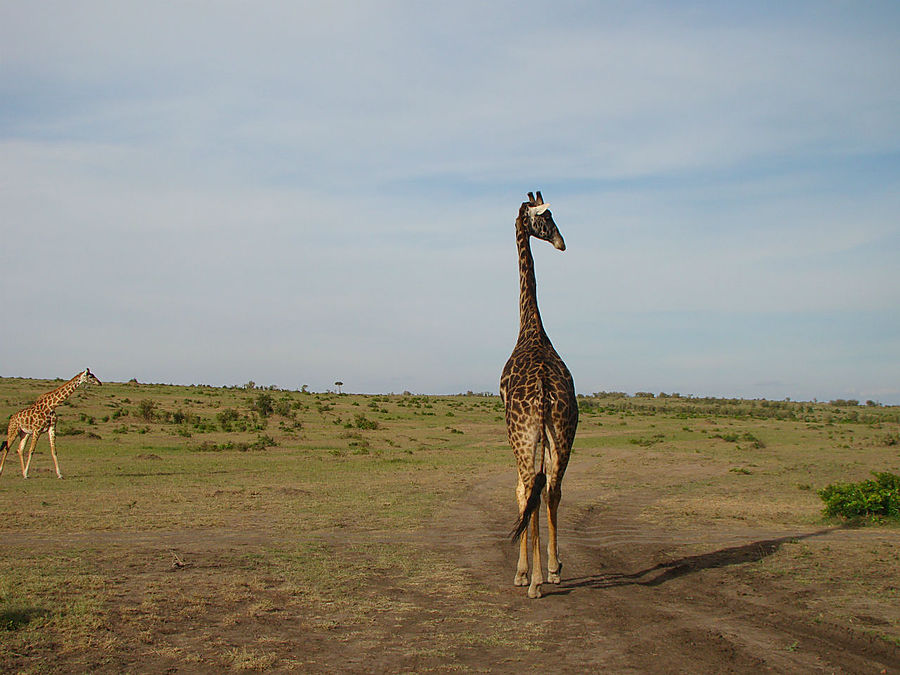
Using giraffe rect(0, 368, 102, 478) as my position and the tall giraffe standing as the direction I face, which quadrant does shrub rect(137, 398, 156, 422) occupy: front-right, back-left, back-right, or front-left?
back-left

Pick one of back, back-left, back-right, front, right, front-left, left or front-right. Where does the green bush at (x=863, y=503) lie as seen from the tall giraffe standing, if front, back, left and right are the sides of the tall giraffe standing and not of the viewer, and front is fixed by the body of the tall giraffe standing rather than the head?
front-right

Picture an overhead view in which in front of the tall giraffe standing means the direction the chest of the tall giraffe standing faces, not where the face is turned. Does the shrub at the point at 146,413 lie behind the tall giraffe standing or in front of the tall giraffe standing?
in front

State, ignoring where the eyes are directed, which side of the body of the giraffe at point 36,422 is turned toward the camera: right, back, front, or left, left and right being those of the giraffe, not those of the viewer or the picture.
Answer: right

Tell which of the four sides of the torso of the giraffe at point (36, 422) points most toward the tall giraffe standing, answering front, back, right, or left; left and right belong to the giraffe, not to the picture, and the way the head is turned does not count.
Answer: right

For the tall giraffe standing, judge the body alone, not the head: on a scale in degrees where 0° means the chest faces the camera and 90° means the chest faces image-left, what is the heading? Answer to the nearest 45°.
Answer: approximately 180°

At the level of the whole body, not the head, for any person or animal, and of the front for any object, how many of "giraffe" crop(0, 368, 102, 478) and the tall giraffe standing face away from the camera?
1

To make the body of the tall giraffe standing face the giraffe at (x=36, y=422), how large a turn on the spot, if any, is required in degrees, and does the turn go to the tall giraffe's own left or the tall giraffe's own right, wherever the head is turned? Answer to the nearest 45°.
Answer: approximately 45° to the tall giraffe's own left

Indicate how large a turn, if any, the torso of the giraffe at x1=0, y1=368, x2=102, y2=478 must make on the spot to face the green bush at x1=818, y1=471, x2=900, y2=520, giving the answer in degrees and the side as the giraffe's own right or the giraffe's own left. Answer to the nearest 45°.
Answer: approximately 45° to the giraffe's own right

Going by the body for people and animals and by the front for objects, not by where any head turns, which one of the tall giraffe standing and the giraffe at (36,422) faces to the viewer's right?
the giraffe

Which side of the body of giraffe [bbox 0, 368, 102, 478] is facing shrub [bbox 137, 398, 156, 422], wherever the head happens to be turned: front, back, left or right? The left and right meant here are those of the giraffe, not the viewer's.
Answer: left
